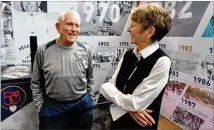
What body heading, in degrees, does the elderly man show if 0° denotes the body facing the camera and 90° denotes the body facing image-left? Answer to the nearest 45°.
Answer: approximately 315°
